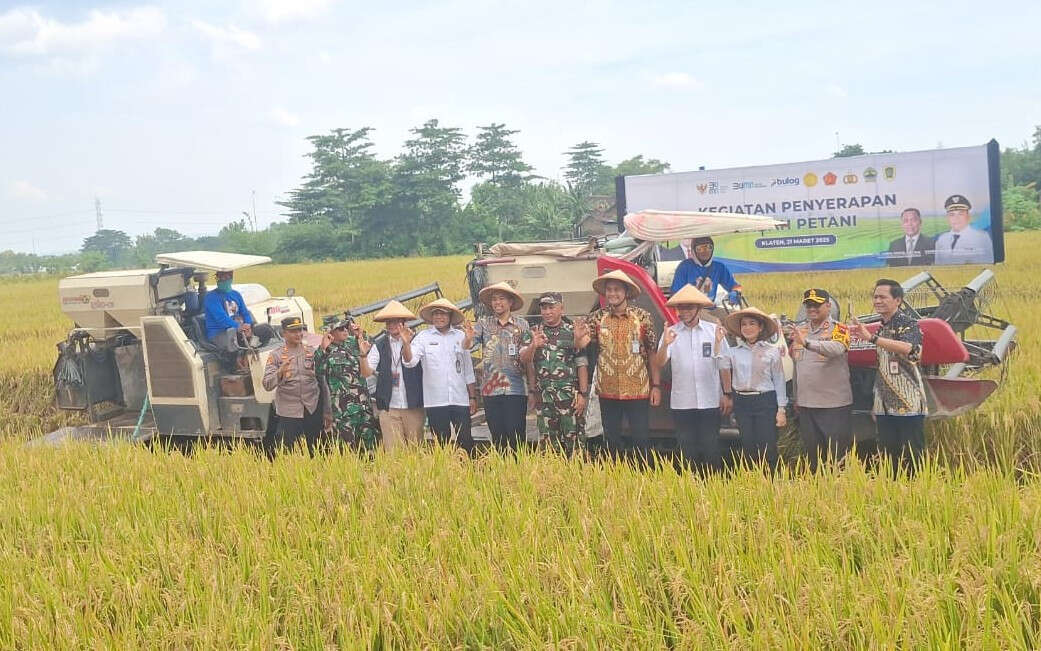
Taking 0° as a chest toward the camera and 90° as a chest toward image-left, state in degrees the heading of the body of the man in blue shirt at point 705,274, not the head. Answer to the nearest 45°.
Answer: approximately 0°

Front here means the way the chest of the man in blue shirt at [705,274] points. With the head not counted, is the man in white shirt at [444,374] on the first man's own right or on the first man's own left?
on the first man's own right

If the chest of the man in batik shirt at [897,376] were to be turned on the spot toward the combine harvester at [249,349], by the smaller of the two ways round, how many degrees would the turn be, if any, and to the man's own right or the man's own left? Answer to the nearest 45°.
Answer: approximately 45° to the man's own right

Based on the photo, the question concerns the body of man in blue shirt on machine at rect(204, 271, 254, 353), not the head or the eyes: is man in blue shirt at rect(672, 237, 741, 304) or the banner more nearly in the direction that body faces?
the man in blue shirt

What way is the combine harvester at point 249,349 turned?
to the viewer's right
